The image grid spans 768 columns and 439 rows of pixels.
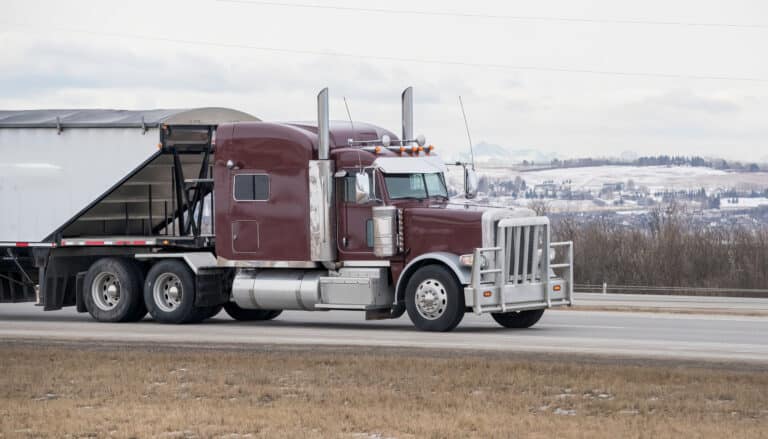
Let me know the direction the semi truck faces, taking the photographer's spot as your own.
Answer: facing the viewer and to the right of the viewer
